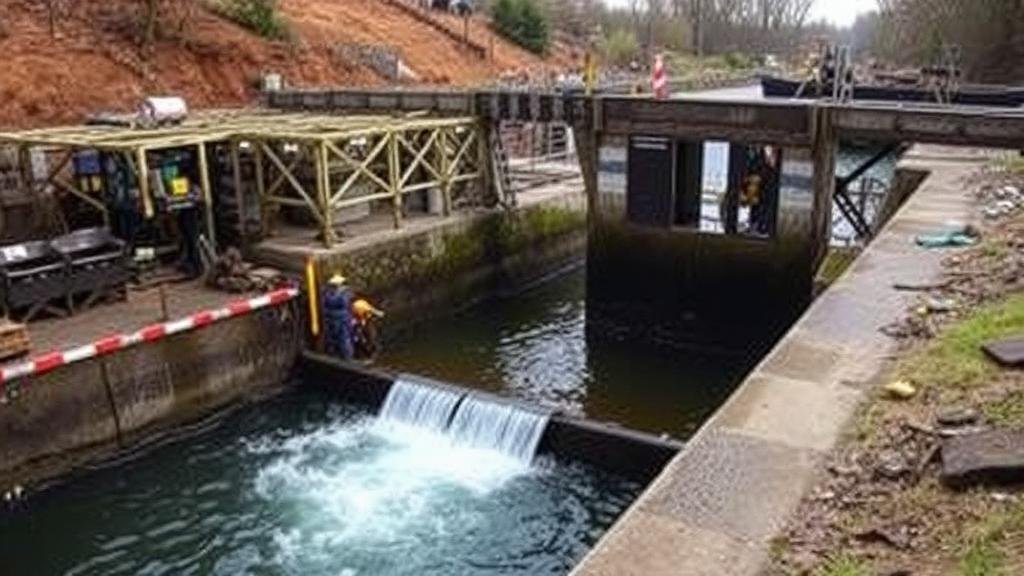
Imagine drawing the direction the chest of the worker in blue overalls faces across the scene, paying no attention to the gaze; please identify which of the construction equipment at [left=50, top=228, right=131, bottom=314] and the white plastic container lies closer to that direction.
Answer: the white plastic container

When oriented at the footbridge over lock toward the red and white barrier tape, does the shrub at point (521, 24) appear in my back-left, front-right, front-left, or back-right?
back-right

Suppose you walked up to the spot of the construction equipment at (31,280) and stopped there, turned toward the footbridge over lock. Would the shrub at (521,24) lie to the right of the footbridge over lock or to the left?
left

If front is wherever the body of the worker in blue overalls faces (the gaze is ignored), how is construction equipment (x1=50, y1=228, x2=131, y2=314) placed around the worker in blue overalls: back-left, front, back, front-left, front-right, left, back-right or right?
left
